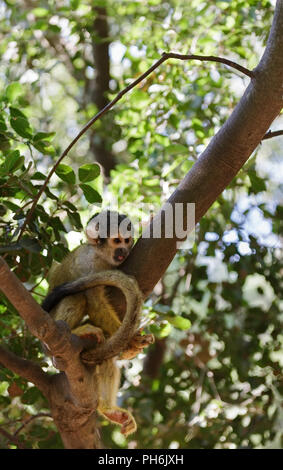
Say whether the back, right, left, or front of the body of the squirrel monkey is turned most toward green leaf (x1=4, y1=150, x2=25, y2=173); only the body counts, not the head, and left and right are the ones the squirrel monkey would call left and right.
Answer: right

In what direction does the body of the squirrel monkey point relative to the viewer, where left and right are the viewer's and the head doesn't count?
facing the viewer and to the right of the viewer
